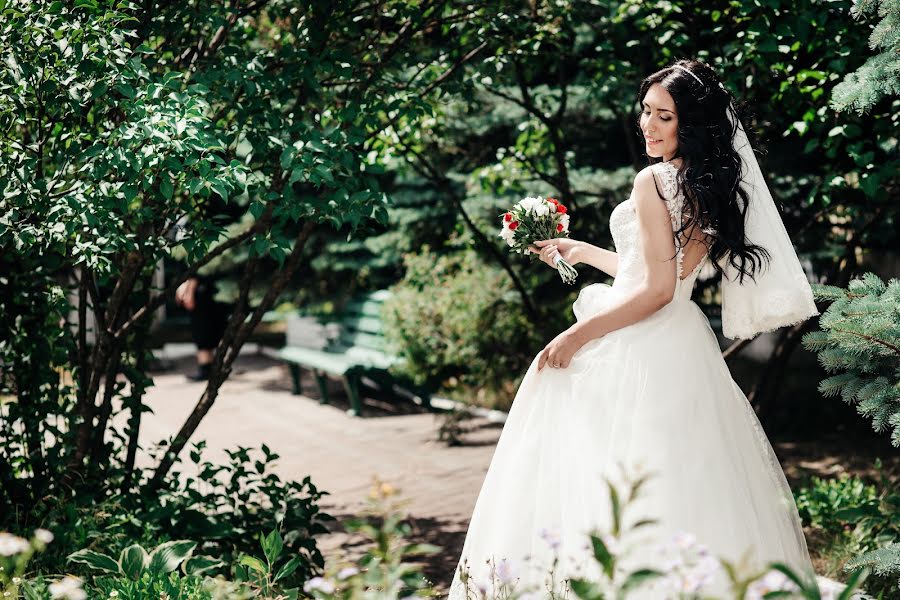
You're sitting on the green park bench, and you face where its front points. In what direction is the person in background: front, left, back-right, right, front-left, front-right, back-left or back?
right

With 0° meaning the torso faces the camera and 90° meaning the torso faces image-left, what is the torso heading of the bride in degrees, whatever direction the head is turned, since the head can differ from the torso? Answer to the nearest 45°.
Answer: approximately 90°

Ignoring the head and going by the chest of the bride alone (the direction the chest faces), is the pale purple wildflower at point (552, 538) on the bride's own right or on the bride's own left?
on the bride's own left

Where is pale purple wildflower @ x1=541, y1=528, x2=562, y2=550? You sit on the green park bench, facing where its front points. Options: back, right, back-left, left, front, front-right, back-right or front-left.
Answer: front-left

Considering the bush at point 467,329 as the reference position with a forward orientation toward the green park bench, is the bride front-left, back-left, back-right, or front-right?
back-left
